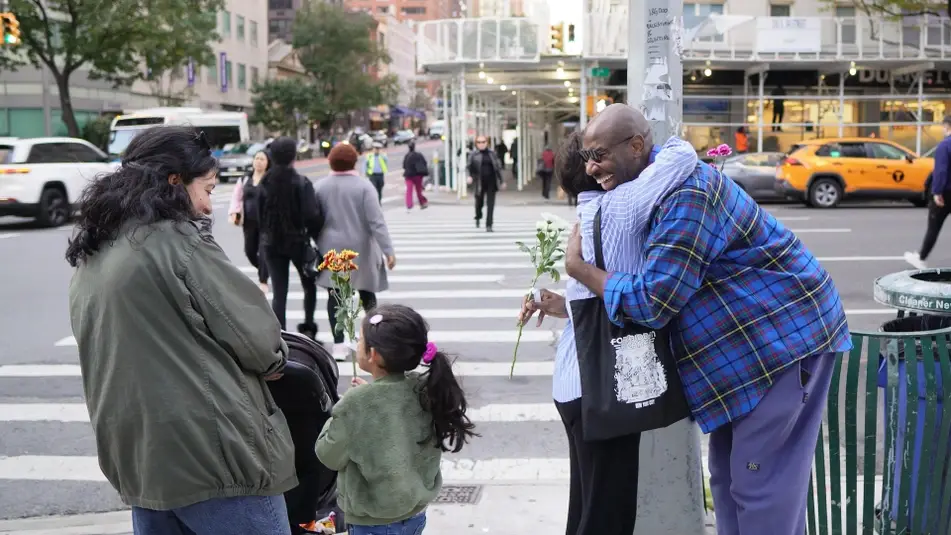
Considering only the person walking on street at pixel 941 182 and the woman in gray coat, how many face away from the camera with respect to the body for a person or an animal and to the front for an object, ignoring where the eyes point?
1

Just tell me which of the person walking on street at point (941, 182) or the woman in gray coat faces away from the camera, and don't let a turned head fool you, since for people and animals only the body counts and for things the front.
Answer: the woman in gray coat

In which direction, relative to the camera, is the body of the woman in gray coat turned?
away from the camera

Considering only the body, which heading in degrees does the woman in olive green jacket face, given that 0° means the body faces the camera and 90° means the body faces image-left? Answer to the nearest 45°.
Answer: approximately 225°

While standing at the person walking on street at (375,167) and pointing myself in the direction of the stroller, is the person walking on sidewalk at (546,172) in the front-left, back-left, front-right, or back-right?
back-left

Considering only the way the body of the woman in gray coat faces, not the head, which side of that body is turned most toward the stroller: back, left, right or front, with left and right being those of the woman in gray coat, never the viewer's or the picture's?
back

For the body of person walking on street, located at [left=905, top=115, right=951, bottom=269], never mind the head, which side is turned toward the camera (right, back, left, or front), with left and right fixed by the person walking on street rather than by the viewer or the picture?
left

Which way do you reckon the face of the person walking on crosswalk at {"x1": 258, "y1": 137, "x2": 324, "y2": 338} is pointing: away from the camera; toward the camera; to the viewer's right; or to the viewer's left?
away from the camera
